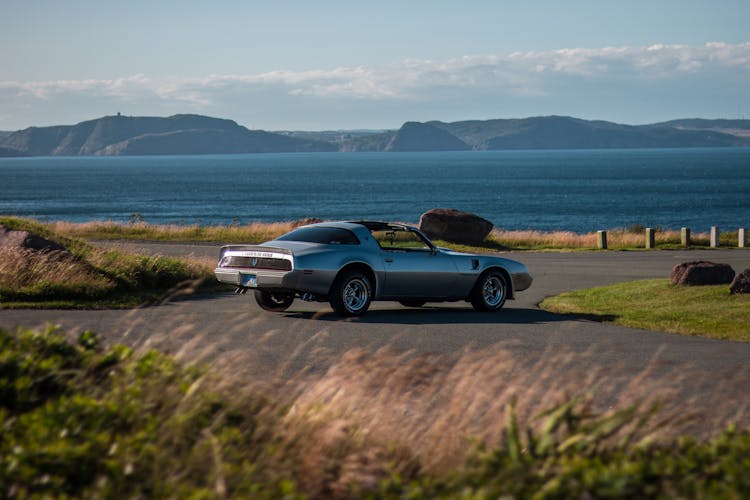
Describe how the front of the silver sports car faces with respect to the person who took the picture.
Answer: facing away from the viewer and to the right of the viewer

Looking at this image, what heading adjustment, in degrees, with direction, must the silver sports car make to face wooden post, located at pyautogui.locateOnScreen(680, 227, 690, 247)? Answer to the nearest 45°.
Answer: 0° — it already faces it

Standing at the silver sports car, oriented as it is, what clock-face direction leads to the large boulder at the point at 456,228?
The large boulder is roughly at 11 o'clock from the silver sports car.

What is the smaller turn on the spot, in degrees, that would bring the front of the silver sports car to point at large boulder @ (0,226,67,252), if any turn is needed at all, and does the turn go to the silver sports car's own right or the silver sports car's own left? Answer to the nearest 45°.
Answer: approximately 90° to the silver sports car's own left

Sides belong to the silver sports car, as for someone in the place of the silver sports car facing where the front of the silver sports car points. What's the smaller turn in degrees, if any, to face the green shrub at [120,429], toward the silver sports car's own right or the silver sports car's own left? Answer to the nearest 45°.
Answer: approximately 135° to the silver sports car's own right

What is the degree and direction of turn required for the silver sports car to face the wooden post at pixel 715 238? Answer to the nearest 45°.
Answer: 0° — it already faces it
